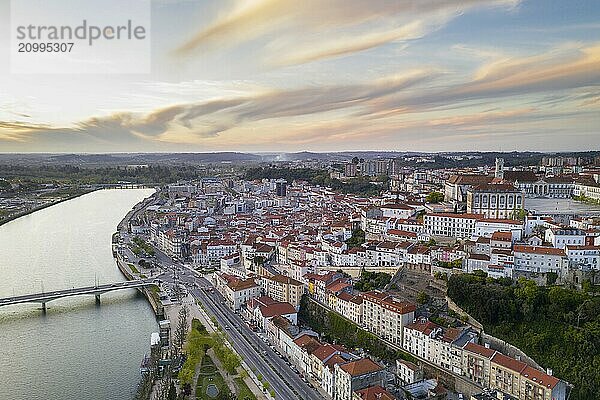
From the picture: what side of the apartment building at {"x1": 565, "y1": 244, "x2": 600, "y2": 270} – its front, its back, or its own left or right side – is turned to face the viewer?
front

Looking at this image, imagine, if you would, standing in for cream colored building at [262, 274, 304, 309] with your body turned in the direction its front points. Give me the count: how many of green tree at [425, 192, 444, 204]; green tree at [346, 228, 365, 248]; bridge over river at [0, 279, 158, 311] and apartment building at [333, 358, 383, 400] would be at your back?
2

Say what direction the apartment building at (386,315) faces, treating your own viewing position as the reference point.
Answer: facing the viewer and to the left of the viewer

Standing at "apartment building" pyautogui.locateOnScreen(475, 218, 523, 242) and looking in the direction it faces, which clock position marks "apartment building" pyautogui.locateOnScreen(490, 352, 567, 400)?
"apartment building" pyautogui.locateOnScreen(490, 352, 567, 400) is roughly at 12 o'clock from "apartment building" pyautogui.locateOnScreen(475, 218, 523, 242).

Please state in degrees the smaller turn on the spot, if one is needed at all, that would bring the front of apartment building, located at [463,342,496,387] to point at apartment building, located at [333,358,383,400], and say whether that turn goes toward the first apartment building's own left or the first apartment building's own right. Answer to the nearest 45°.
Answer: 0° — it already faces it

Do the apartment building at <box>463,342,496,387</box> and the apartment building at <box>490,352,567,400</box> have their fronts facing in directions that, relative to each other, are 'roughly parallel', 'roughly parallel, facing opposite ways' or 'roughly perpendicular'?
roughly parallel

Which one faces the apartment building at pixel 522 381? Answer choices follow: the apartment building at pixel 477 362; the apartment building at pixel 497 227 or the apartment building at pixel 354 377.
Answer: the apartment building at pixel 497 227

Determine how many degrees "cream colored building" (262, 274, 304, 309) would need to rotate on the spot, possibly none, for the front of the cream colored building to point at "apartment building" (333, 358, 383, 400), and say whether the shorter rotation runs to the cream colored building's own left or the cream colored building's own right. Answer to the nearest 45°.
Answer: approximately 45° to the cream colored building's own left

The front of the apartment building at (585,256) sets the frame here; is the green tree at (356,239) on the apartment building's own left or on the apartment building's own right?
on the apartment building's own right

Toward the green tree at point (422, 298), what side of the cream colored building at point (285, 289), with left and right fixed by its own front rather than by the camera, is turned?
left

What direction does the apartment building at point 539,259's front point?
toward the camera

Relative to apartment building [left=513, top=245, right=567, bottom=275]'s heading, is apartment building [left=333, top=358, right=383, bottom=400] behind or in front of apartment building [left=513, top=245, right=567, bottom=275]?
in front

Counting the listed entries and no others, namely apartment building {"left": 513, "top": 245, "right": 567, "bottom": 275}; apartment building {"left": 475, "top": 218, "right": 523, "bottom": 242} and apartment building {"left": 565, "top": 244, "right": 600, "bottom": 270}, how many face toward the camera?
3

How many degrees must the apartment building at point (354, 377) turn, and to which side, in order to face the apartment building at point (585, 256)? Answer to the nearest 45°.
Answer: approximately 180°

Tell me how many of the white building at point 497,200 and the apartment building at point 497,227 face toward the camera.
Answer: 2

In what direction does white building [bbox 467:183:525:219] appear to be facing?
toward the camera

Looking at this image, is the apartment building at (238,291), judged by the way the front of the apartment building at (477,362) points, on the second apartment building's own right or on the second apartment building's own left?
on the second apartment building's own right

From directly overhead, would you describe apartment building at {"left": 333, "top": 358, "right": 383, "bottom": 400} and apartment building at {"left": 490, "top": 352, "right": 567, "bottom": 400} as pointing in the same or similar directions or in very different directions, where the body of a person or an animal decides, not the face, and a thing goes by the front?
same or similar directions

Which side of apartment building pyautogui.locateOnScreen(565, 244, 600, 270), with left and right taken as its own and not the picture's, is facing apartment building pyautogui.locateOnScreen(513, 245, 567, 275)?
right
